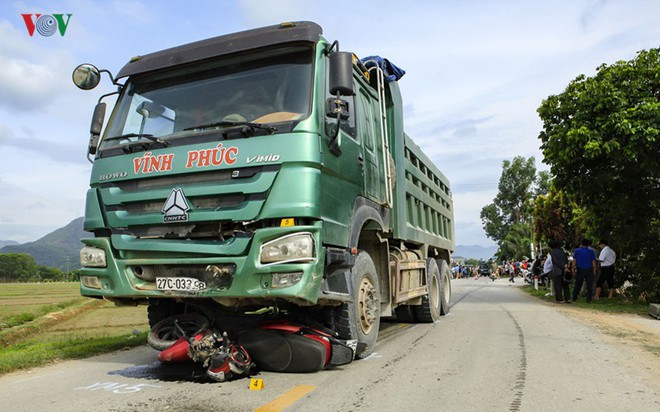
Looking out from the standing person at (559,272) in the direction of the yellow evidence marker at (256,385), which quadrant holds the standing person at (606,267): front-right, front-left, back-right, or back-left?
back-left

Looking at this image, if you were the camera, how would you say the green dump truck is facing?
facing the viewer and to the left of the viewer

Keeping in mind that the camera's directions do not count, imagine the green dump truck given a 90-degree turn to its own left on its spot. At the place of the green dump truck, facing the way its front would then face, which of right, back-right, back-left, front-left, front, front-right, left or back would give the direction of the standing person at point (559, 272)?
left

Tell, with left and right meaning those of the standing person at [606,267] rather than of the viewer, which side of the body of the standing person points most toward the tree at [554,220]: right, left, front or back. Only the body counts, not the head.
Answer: right

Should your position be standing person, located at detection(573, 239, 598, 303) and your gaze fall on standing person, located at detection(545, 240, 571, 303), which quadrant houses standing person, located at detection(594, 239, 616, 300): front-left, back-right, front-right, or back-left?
back-right

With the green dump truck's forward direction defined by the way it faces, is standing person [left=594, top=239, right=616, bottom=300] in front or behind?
behind

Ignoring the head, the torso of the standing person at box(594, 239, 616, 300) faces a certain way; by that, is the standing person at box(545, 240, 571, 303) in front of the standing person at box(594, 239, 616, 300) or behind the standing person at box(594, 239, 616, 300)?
in front

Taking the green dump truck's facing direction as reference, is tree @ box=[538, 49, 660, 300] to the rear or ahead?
to the rear

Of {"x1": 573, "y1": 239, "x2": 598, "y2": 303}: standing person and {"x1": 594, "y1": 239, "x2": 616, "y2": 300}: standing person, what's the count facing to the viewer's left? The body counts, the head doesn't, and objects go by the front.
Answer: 1
